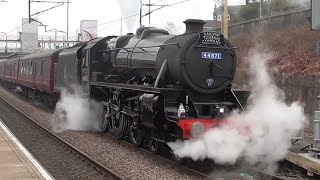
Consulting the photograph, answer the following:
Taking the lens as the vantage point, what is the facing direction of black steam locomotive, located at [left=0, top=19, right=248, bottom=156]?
facing the viewer and to the right of the viewer

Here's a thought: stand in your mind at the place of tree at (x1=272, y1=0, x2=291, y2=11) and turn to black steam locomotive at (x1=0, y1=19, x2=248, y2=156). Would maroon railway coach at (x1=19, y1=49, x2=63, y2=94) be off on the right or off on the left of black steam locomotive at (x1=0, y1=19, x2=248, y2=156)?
right

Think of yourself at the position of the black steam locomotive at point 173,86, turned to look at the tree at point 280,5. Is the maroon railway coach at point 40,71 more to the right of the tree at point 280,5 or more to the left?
left

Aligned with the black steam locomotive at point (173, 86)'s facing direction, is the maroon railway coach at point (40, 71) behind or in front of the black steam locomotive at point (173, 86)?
behind

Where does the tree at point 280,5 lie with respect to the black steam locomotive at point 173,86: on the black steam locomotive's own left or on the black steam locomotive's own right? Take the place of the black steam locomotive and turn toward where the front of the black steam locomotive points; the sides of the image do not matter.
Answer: on the black steam locomotive's own left
